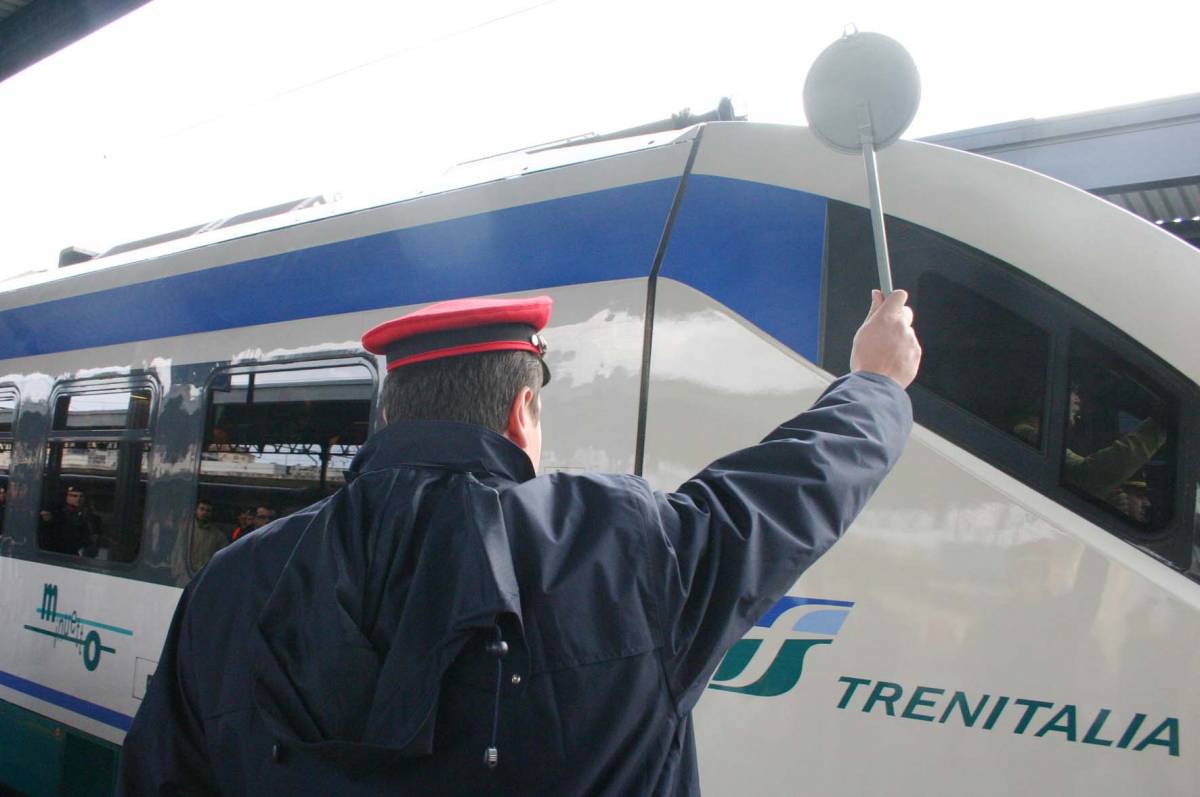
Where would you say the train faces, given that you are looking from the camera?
facing the viewer and to the right of the viewer
